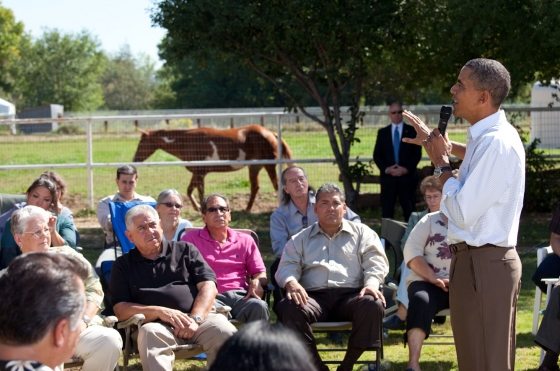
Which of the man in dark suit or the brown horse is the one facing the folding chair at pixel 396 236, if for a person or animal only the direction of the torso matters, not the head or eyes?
the man in dark suit

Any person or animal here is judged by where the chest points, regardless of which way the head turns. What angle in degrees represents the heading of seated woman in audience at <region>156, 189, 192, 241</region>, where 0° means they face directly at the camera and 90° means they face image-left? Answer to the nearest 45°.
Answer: approximately 315°

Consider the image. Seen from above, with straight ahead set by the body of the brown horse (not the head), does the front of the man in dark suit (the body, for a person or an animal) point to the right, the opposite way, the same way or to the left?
to the left

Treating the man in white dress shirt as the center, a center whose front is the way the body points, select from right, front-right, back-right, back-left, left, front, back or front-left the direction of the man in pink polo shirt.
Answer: front-right

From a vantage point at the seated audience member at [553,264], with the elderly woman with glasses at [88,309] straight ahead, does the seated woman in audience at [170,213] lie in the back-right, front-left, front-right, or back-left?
front-right

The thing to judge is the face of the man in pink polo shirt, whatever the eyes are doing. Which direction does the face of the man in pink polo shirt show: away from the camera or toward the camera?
toward the camera

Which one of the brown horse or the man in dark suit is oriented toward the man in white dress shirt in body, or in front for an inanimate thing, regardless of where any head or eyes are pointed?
the man in dark suit

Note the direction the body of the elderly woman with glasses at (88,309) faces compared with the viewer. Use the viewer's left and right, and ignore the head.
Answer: facing the viewer and to the right of the viewer

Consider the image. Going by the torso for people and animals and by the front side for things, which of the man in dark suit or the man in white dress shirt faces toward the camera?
the man in dark suit

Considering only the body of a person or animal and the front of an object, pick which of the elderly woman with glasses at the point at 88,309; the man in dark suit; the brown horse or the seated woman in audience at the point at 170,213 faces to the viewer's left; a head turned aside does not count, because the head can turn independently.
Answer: the brown horse

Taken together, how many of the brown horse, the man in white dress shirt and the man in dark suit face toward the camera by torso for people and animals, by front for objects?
1

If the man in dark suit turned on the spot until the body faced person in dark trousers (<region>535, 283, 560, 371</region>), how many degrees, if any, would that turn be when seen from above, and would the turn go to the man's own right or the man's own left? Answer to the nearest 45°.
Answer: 0° — they already face them

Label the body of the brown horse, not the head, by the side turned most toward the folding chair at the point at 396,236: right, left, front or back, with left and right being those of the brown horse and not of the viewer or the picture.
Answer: left

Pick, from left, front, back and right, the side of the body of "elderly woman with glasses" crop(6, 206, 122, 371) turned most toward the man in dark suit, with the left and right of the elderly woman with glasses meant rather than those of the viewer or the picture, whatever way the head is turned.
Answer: left

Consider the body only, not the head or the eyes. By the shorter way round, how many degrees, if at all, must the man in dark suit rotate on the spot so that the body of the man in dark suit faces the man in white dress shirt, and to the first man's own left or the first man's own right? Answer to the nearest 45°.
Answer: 0° — they already face them

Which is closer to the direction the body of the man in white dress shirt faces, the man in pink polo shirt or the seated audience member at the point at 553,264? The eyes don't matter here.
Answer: the man in pink polo shirt

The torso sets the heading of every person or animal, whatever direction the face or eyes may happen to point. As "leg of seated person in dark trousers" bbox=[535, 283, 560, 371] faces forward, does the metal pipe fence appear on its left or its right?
on its right

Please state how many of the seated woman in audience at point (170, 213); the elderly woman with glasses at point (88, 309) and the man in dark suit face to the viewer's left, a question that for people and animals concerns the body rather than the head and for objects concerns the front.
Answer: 0

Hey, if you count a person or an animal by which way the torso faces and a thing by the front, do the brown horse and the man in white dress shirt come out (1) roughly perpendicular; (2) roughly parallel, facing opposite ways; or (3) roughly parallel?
roughly parallel

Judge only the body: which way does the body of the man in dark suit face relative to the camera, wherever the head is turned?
toward the camera
